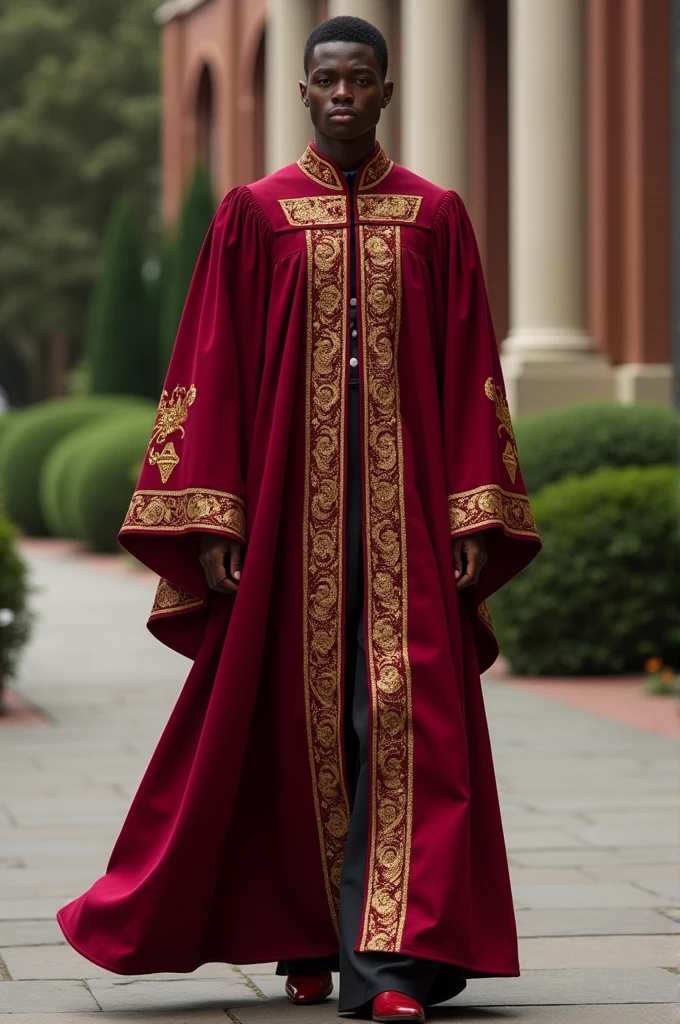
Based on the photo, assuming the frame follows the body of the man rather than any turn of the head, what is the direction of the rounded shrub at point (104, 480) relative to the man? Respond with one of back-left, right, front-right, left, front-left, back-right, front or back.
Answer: back

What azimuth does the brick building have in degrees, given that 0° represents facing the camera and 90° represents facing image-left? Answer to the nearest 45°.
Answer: approximately 45°

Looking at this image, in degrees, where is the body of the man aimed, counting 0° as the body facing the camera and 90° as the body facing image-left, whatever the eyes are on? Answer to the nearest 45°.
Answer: approximately 0°

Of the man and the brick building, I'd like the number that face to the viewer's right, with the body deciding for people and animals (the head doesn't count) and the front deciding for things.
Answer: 0

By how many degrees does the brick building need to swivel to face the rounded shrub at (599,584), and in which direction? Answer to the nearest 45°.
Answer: approximately 45° to its left

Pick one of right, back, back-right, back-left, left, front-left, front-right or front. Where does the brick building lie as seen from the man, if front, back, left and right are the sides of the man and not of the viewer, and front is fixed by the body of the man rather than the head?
back

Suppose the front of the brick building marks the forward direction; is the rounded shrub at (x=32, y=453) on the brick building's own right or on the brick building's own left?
on the brick building's own right

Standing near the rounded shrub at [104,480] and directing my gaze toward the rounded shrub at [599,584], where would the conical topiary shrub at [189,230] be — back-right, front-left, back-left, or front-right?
back-left

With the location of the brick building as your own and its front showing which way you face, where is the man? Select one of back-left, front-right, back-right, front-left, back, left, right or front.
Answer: front-left

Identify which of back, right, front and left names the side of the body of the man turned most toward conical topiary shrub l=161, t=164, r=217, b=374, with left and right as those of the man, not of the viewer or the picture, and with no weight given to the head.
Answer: back

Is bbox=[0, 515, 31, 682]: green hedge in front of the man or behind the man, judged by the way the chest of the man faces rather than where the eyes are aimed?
behind
